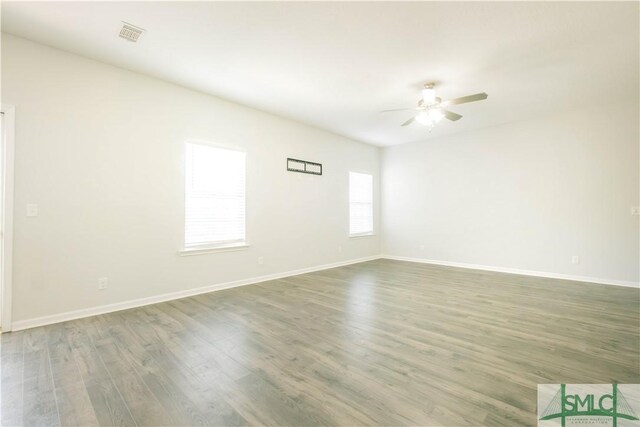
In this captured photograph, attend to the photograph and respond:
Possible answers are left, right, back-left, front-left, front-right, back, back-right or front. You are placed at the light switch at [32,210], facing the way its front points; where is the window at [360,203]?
left
